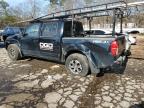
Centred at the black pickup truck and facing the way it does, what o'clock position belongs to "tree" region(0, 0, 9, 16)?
The tree is roughly at 1 o'clock from the black pickup truck.

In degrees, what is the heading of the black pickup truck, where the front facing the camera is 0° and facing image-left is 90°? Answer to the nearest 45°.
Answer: approximately 135°
